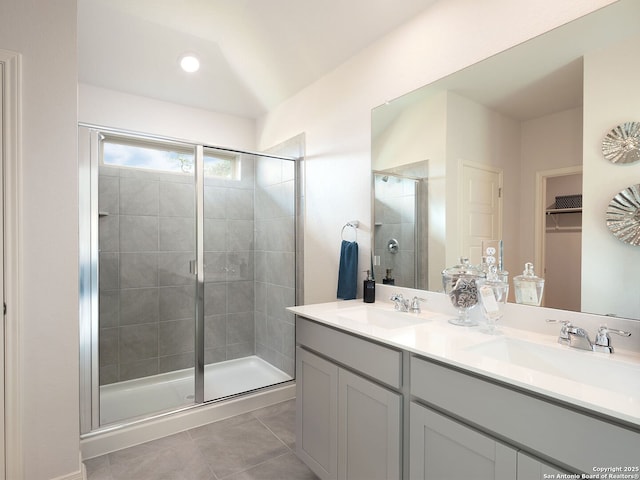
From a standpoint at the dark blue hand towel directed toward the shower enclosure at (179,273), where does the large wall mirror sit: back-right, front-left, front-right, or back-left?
back-left

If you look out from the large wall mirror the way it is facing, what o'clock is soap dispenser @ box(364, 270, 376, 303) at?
The soap dispenser is roughly at 2 o'clock from the large wall mirror.

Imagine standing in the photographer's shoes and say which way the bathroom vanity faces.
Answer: facing the viewer and to the left of the viewer

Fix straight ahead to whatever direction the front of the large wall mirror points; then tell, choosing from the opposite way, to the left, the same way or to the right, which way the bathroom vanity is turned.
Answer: the same way

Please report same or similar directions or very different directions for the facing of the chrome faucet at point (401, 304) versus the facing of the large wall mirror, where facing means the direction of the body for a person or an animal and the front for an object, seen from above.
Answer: same or similar directions

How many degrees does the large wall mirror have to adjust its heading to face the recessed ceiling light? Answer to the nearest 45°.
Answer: approximately 45° to its right

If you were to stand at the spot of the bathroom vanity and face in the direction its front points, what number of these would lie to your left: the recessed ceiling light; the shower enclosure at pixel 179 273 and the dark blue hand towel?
0

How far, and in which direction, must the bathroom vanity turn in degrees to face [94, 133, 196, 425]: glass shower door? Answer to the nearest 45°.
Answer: approximately 45° to its right

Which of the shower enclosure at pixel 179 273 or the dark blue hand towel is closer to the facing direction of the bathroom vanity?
the shower enclosure

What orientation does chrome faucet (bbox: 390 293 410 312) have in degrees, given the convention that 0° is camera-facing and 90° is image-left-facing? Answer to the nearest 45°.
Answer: approximately 45°

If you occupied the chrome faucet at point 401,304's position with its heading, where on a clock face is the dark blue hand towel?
The dark blue hand towel is roughly at 3 o'clock from the chrome faucet.
